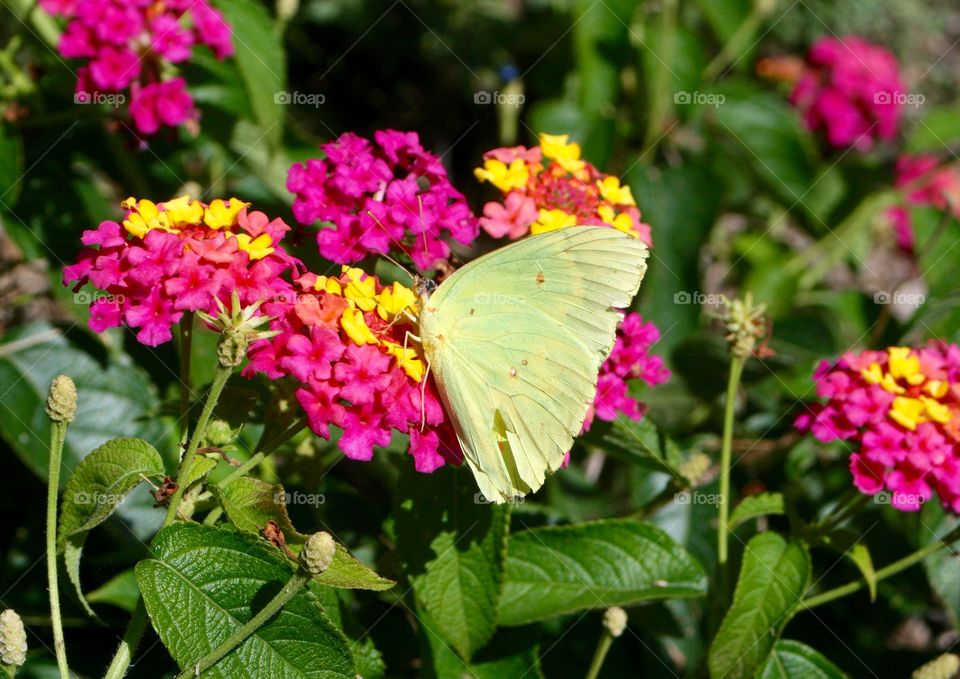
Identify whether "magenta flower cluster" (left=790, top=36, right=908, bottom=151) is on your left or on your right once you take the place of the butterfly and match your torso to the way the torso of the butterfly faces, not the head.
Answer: on your right

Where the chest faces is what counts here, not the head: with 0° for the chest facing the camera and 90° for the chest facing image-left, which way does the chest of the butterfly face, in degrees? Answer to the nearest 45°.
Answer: approximately 90°

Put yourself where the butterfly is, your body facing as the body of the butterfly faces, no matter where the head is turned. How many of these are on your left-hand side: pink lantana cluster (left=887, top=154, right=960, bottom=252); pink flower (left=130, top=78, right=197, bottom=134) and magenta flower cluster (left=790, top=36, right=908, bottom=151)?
0

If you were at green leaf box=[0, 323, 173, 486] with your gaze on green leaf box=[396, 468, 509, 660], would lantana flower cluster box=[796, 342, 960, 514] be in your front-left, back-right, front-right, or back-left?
front-left

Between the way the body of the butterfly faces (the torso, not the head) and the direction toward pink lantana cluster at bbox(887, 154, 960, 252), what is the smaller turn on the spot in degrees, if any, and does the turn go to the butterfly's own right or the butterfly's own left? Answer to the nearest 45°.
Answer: approximately 135° to the butterfly's own right
